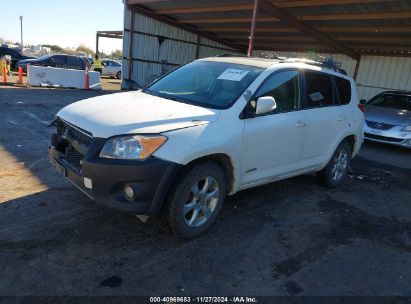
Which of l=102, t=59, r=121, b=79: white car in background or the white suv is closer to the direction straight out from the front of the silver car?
the white suv

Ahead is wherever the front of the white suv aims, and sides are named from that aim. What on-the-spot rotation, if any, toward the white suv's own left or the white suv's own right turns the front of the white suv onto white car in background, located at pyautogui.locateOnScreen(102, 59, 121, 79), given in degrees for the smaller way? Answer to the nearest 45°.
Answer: approximately 135° to the white suv's own right

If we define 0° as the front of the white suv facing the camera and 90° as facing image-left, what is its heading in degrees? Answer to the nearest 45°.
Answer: approximately 45°

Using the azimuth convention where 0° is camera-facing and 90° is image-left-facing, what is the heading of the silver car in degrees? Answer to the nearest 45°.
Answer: approximately 45°

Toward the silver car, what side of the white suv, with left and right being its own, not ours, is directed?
back

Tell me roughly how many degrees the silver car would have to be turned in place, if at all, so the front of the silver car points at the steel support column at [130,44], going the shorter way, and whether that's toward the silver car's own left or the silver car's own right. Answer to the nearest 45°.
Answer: approximately 45° to the silver car's own right

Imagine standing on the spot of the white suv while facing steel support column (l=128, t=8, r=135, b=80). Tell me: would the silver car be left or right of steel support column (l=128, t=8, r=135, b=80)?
right

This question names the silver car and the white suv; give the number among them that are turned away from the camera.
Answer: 0
